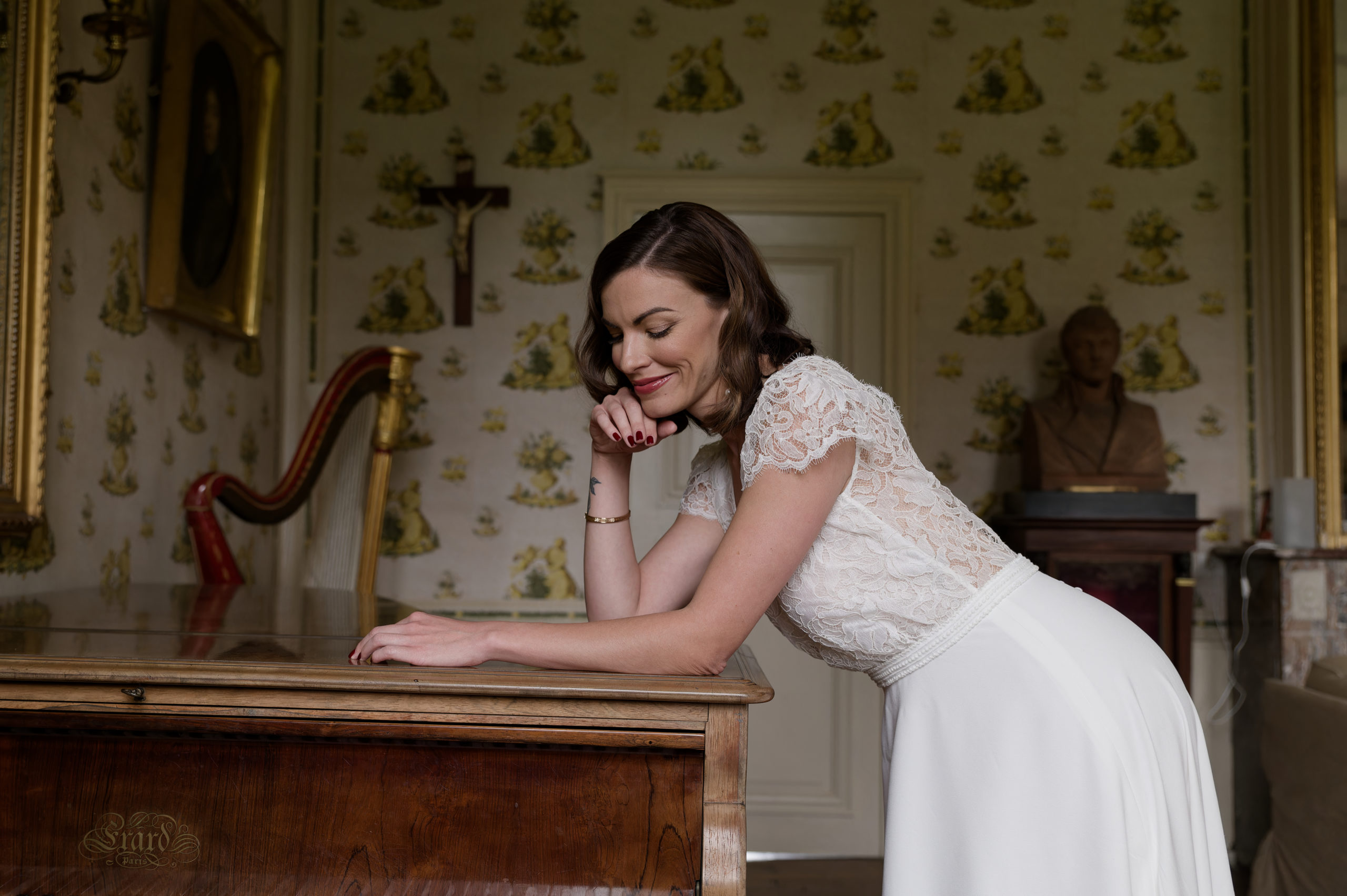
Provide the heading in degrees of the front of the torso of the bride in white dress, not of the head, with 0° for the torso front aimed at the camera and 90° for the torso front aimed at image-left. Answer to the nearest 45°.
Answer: approximately 90°

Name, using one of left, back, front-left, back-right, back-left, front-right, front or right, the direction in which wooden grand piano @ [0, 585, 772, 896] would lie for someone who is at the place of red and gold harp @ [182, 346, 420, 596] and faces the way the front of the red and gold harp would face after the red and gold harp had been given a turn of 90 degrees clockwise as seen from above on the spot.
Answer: front

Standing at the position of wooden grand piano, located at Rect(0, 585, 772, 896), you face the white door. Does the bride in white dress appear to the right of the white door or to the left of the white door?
right

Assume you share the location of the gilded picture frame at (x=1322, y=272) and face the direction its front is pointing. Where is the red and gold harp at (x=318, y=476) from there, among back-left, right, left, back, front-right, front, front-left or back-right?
front-left

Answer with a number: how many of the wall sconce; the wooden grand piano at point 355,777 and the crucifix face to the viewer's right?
1

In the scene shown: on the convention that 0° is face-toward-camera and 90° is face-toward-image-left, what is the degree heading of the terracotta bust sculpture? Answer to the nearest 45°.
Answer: approximately 0°

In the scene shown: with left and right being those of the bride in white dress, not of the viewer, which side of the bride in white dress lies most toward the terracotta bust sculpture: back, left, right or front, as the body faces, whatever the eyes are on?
right

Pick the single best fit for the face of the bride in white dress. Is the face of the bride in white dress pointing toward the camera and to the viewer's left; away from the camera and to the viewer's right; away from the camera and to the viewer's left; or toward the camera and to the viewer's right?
toward the camera and to the viewer's left

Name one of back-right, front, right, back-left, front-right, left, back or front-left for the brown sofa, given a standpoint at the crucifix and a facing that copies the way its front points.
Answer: front-left

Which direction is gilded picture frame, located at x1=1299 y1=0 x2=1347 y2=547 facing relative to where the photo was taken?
to the viewer's left
